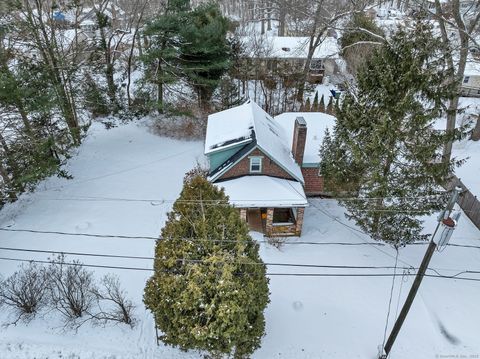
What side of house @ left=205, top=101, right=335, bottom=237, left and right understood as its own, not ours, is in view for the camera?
front

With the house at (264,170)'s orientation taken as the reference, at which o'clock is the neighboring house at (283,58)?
The neighboring house is roughly at 6 o'clock from the house.

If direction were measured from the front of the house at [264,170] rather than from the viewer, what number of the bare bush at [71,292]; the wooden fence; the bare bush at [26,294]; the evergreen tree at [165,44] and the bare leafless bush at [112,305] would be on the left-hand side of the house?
1

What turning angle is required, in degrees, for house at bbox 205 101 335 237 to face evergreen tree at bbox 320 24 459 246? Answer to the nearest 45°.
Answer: approximately 45° to its left

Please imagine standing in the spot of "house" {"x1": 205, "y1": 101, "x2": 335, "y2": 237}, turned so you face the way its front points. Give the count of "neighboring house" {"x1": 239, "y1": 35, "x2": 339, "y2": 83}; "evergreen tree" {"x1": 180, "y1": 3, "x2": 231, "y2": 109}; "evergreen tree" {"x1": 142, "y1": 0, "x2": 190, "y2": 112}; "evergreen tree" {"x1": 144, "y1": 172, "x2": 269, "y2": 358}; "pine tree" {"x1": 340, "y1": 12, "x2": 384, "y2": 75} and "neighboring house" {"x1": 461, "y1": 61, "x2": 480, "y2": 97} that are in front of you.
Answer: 1

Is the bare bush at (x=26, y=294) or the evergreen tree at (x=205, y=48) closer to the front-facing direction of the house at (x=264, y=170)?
the bare bush

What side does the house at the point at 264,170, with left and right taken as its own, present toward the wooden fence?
left

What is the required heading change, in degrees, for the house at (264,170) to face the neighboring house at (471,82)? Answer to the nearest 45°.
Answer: approximately 135° to its left

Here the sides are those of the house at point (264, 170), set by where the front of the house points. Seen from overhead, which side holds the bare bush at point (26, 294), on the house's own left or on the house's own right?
on the house's own right

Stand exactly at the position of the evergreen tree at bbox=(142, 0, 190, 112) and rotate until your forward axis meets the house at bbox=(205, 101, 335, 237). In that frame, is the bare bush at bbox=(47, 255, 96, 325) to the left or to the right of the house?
right

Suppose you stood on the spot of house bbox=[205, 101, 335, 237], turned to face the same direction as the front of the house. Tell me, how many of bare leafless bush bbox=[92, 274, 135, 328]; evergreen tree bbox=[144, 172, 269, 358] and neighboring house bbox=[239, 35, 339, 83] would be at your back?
1

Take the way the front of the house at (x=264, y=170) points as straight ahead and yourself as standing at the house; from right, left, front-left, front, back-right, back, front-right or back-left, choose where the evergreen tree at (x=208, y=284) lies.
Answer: front

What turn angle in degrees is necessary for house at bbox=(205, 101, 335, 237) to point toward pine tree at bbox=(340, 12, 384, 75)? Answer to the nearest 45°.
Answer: approximately 180°

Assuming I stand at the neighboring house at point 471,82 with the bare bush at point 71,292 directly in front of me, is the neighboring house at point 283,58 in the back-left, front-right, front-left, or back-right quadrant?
front-right

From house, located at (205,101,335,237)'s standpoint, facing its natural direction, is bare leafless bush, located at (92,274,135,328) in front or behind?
in front

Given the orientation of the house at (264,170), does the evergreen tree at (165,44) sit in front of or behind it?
behind
